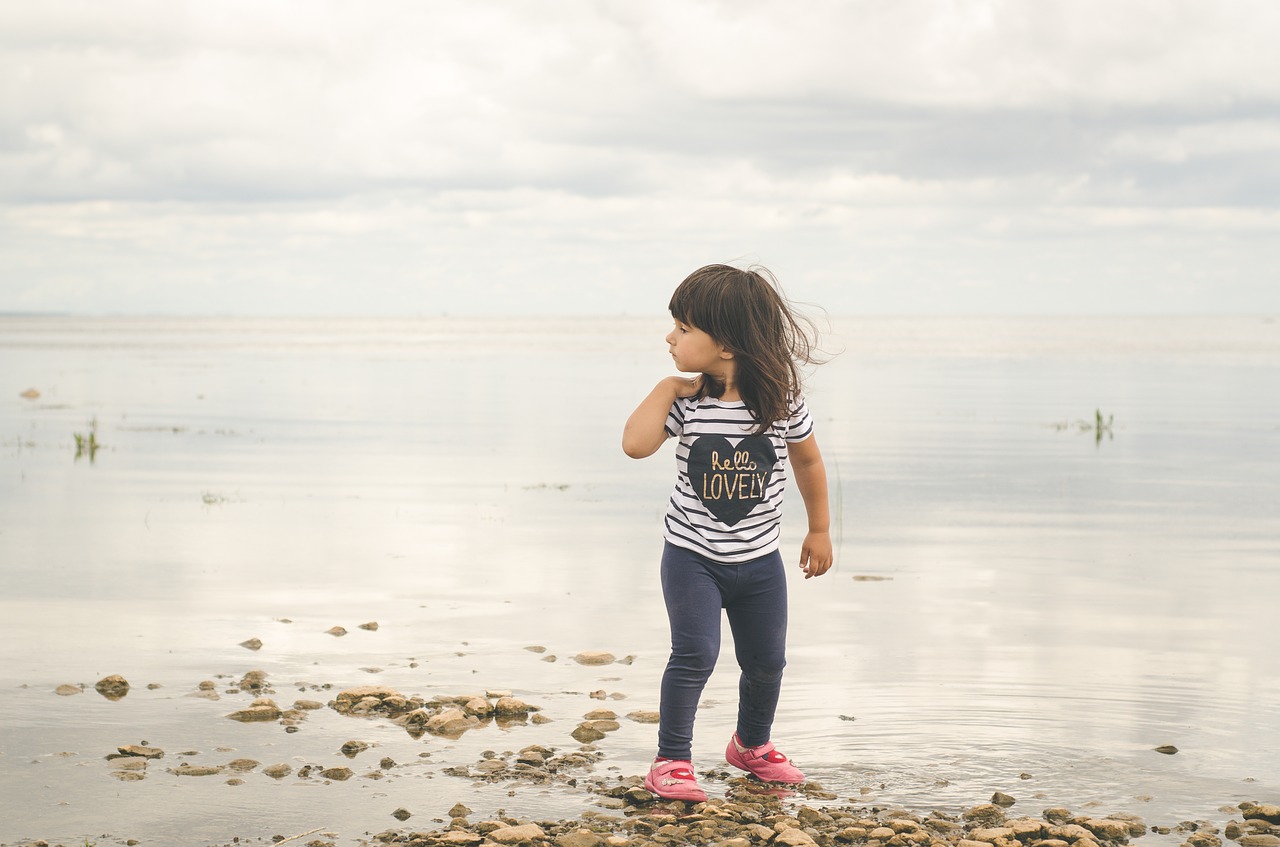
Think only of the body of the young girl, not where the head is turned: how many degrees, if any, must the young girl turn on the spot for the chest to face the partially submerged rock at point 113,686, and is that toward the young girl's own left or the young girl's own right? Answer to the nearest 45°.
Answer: approximately 135° to the young girl's own right

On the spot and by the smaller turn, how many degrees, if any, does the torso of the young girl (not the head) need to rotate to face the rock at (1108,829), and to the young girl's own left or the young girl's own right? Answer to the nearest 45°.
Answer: approximately 90° to the young girl's own left

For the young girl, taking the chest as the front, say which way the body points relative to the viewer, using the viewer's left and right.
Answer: facing the viewer

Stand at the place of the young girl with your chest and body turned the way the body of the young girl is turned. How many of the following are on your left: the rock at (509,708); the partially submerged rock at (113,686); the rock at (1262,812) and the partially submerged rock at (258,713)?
1

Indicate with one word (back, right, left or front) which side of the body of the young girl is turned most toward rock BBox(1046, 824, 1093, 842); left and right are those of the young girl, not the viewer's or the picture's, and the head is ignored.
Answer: left

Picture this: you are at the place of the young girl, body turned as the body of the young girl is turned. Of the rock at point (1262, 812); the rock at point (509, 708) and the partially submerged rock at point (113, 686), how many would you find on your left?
1

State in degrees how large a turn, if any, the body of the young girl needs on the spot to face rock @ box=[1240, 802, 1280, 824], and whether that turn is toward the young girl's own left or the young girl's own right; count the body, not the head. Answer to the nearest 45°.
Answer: approximately 90° to the young girl's own left

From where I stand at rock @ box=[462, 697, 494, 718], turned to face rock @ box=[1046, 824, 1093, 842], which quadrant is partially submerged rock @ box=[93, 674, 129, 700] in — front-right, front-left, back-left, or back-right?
back-right

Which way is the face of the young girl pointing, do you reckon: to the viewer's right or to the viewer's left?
to the viewer's left

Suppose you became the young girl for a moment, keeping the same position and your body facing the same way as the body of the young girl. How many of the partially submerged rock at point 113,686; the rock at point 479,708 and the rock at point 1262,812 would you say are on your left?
1

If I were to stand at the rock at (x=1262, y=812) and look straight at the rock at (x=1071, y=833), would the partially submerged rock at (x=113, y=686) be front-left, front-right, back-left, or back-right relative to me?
front-right

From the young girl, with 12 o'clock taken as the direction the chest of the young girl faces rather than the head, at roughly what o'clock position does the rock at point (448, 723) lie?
The rock is roughly at 4 o'clock from the young girl.
